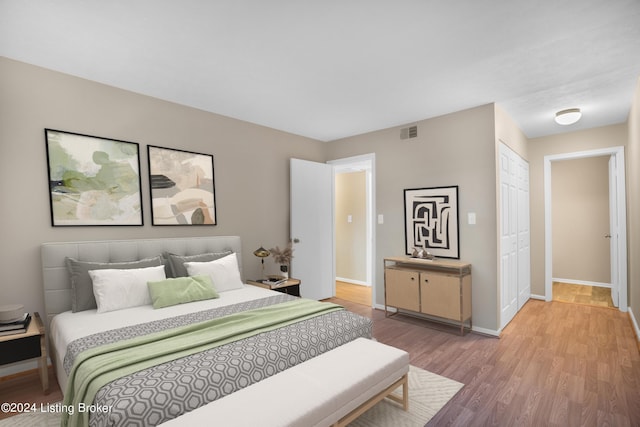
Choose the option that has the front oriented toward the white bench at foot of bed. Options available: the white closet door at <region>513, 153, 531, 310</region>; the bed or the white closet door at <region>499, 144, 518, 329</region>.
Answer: the bed

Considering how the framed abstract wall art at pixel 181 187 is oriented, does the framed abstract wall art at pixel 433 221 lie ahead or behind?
ahead

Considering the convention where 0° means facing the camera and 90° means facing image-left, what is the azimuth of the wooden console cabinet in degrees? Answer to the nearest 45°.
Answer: approximately 45°

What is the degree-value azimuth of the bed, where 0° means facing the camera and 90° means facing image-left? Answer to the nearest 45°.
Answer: approximately 315°

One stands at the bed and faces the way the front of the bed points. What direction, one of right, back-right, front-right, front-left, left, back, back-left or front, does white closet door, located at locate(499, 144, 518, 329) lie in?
front-left

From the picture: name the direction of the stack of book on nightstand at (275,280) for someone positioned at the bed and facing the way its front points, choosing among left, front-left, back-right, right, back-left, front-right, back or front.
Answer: left

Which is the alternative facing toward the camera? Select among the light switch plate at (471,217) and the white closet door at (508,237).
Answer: the light switch plate

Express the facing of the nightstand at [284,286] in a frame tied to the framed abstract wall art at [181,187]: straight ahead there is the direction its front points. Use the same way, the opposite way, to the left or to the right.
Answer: the same way

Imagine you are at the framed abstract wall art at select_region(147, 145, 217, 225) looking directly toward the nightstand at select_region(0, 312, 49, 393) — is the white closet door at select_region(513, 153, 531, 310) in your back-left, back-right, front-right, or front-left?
back-left

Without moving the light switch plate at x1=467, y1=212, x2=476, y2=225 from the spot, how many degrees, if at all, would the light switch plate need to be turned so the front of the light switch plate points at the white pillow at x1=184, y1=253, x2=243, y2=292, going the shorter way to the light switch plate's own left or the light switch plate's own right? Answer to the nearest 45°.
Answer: approximately 45° to the light switch plate's own right

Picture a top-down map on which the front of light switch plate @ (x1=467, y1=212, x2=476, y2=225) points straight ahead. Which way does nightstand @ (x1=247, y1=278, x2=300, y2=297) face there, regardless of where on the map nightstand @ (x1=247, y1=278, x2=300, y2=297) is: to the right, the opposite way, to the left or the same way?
to the left

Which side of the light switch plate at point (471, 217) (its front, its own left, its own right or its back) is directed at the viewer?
front

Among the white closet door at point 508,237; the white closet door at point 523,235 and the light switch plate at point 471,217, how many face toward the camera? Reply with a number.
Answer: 1

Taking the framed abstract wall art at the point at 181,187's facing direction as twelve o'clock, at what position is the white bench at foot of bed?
The white bench at foot of bed is roughly at 1 o'clock from the framed abstract wall art.
